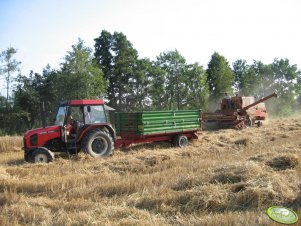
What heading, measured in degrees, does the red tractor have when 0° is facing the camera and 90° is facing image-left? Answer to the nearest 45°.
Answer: approximately 90°

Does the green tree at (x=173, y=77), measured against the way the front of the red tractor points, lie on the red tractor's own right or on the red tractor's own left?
on the red tractor's own right

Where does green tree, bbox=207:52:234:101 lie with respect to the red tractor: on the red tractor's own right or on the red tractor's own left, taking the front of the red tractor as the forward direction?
on the red tractor's own right

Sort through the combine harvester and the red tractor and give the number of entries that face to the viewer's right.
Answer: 0

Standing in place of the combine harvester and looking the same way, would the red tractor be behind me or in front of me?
in front

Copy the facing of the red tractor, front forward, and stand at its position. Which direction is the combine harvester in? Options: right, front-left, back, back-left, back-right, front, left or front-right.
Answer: back-right

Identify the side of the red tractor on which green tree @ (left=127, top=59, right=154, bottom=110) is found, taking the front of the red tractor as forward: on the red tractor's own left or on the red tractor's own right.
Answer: on the red tractor's own right

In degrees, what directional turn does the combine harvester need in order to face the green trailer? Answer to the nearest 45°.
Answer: approximately 45° to its left

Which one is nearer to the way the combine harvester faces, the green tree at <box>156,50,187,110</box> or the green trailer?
the green trailer

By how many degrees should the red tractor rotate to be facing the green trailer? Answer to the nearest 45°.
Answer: approximately 135° to its right

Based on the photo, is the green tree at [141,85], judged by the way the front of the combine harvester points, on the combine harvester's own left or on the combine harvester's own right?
on the combine harvester's own right

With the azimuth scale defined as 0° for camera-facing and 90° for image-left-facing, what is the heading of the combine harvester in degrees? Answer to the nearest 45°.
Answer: approximately 45°
